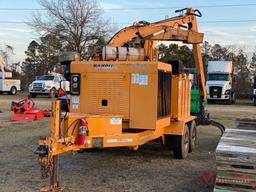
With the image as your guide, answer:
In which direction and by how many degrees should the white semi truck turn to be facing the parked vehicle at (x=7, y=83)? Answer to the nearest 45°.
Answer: approximately 45° to its right

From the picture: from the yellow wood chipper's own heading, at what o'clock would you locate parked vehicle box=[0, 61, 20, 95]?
The parked vehicle is roughly at 4 o'clock from the yellow wood chipper.

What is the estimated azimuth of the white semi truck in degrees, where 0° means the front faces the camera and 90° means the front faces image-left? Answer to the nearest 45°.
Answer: approximately 45°

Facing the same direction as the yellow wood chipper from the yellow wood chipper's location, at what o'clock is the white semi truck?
The white semi truck is roughly at 5 o'clock from the yellow wood chipper.

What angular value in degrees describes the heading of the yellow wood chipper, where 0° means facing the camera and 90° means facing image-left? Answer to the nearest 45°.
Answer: approximately 45°
